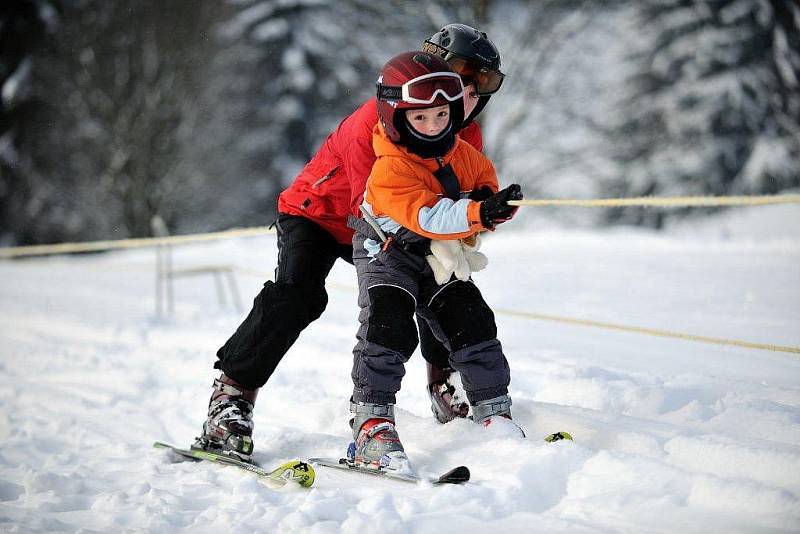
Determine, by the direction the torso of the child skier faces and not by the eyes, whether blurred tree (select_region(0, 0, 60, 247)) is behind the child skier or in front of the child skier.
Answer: behind

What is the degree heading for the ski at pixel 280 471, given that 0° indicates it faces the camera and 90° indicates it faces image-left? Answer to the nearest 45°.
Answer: approximately 315°

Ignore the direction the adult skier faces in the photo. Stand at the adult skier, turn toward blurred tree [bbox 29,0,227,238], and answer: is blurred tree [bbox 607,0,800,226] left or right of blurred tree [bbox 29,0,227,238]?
right

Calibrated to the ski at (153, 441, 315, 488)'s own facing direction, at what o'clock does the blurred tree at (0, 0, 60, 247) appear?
The blurred tree is roughly at 7 o'clock from the ski.

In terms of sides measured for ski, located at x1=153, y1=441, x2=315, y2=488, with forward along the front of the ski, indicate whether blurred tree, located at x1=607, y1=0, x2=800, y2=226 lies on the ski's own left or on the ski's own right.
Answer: on the ski's own left

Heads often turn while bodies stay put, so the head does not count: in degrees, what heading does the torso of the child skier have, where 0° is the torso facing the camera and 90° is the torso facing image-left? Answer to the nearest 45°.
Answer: approximately 315°

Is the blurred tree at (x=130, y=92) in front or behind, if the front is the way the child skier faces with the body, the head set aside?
behind

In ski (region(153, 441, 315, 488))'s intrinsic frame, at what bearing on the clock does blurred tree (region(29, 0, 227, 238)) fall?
The blurred tree is roughly at 7 o'clock from the ski.

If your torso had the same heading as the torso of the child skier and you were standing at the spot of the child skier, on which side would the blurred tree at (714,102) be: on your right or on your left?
on your left

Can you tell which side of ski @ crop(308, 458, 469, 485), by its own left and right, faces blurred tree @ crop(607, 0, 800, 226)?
left
